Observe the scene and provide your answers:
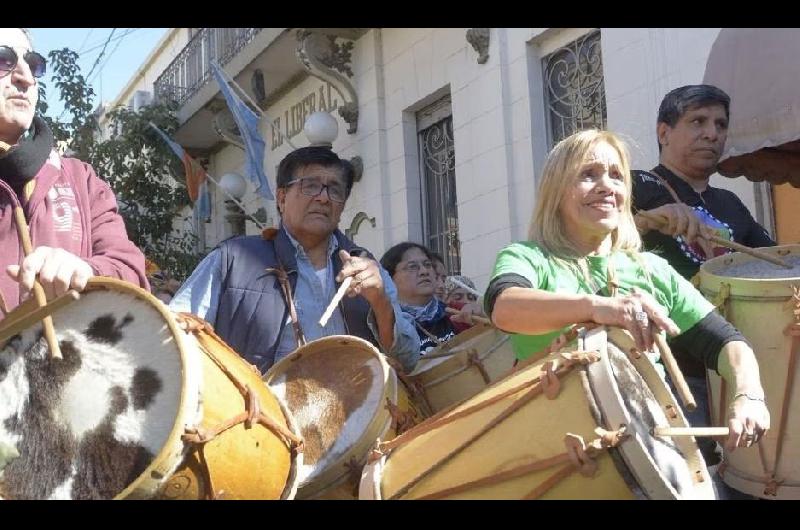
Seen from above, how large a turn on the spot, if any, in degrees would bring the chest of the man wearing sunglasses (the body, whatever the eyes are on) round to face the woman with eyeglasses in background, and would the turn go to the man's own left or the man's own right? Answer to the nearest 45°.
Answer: approximately 135° to the man's own left

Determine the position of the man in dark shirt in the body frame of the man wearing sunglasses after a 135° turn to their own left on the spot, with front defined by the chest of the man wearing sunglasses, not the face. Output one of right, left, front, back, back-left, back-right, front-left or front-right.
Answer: front-right

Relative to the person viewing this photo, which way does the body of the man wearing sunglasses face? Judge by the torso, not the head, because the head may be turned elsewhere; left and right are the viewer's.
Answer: facing the viewer

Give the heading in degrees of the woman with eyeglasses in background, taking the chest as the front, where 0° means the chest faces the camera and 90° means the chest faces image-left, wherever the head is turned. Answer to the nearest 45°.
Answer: approximately 315°

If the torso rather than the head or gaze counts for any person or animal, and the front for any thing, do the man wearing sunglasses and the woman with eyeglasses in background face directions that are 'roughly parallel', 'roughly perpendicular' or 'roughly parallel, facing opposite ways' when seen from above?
roughly parallel

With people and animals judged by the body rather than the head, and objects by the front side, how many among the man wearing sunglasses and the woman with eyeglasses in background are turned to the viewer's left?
0

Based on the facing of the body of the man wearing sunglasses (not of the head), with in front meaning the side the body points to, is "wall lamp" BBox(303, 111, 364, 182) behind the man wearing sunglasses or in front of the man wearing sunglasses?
behind

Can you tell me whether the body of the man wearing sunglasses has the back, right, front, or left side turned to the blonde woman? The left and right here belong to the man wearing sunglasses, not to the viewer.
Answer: left

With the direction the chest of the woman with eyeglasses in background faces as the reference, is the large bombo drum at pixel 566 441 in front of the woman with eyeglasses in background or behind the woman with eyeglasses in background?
in front

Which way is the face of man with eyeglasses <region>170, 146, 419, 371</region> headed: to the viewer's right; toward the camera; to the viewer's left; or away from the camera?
toward the camera
